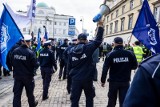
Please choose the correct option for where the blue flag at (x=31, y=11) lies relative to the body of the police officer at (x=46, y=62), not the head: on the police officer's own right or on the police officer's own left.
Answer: on the police officer's own left

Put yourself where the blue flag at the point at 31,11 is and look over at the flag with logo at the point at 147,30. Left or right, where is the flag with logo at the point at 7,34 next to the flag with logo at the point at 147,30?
right

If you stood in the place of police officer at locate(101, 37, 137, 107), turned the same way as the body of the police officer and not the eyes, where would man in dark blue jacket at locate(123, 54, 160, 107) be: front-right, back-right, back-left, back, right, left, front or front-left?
back

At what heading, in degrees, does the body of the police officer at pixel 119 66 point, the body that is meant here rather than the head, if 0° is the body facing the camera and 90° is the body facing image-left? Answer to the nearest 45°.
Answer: approximately 180°

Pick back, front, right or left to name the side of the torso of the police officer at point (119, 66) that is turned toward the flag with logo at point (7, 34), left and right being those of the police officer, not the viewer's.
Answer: left

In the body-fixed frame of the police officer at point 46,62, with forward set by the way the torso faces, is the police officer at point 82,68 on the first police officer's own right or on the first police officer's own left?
on the first police officer's own right

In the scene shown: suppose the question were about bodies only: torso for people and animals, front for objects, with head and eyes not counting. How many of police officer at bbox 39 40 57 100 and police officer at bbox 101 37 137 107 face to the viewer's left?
0
